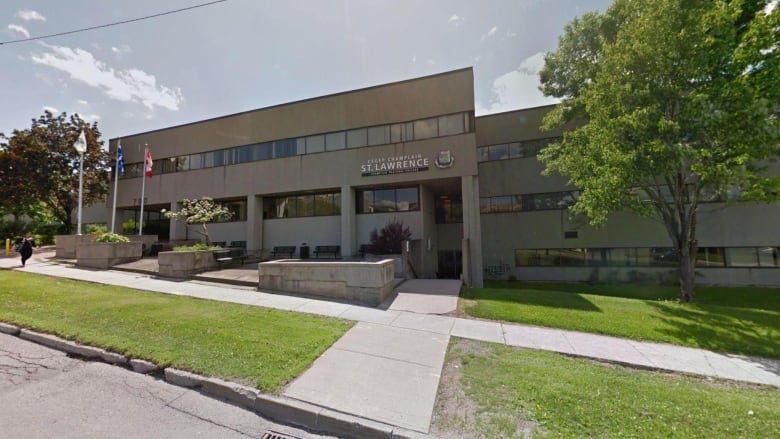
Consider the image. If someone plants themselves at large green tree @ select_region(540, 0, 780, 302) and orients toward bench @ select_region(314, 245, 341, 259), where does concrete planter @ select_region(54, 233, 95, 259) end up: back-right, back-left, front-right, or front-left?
front-left

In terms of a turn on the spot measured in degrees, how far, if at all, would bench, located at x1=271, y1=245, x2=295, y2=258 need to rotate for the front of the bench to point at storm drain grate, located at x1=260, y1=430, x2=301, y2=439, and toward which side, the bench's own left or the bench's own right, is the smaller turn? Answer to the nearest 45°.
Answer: approximately 45° to the bench's own left

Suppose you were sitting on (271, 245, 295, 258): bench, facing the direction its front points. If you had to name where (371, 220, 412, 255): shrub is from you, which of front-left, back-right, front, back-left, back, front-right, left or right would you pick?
left

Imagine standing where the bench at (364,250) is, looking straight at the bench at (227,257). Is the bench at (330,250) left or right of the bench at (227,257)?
right

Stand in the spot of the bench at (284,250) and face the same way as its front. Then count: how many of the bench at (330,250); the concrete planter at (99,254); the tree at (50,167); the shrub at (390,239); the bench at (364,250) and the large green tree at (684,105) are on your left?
4

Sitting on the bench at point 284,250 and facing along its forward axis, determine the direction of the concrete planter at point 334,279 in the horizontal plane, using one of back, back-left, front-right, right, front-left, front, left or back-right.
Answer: front-left

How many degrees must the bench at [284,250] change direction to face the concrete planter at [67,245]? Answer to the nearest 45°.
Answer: approximately 45° to its right

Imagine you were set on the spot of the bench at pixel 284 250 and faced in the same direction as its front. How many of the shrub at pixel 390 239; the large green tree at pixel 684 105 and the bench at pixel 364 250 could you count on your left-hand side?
3

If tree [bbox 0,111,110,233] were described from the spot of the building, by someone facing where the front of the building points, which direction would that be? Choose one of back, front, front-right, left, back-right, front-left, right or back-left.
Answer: front-right
